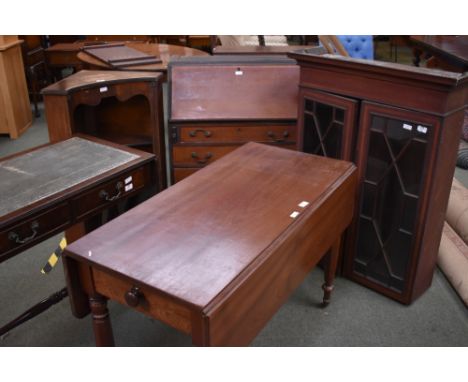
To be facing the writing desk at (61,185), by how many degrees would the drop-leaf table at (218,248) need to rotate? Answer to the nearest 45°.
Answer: approximately 90° to its right

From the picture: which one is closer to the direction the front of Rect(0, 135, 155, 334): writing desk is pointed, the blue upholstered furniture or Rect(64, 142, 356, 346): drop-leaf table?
the drop-leaf table

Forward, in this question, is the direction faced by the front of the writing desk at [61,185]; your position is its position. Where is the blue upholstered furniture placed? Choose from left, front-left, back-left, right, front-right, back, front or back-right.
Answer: left

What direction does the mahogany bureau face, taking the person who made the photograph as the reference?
facing the viewer

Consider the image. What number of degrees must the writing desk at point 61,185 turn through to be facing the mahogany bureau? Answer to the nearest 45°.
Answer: approximately 90° to its left

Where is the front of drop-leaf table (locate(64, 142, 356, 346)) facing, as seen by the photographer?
facing the viewer and to the left of the viewer

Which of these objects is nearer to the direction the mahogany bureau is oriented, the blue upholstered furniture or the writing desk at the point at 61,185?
the writing desk

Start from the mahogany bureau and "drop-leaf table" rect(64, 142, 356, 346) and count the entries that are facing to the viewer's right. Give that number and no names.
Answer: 0

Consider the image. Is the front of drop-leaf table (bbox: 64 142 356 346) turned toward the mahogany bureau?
no

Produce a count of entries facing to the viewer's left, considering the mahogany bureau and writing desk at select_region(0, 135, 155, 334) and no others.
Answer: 0

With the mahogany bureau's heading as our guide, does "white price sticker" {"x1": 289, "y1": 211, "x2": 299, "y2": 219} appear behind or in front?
in front

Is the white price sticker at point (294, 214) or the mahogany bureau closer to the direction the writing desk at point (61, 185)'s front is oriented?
the white price sticker

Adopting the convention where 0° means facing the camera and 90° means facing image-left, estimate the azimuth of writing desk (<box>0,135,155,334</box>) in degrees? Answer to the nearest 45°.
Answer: approximately 315°

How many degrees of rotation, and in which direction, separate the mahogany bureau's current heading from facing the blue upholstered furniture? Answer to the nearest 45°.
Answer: approximately 135° to its left

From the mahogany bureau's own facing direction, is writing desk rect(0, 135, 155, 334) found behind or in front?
in front

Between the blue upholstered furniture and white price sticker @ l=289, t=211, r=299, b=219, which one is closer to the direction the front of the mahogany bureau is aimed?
the white price sticker

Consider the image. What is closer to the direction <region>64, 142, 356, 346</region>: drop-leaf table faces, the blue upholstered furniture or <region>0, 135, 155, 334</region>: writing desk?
the writing desk
